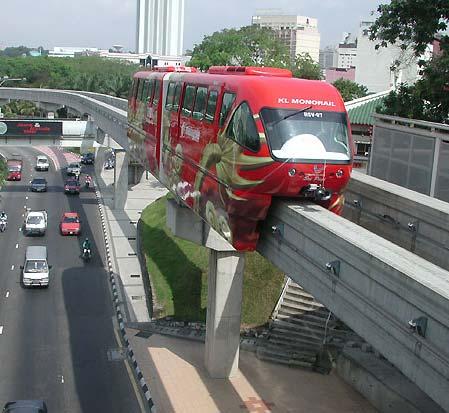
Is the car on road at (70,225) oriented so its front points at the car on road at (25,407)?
yes

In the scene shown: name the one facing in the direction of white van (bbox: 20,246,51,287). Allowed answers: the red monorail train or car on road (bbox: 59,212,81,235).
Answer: the car on road

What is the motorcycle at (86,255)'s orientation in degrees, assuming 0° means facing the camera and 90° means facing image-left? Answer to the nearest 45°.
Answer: approximately 0°

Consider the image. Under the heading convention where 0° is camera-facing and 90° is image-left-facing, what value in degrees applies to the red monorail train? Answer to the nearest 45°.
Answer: approximately 315°

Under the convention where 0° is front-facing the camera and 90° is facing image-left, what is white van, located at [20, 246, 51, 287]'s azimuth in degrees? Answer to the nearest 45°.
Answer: approximately 0°

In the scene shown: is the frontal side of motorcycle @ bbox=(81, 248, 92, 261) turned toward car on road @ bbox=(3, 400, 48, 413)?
yes
